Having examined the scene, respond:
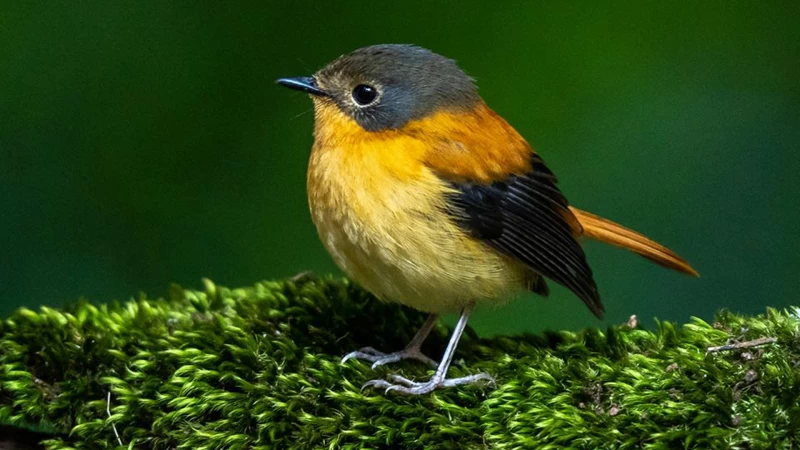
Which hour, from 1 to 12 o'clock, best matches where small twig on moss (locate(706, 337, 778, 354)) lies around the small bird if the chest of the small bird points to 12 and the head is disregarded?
The small twig on moss is roughly at 7 o'clock from the small bird.

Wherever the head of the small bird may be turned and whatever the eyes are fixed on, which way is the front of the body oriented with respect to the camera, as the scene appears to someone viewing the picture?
to the viewer's left
